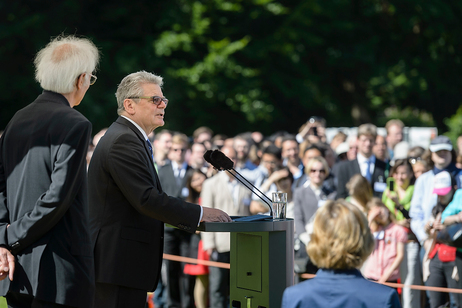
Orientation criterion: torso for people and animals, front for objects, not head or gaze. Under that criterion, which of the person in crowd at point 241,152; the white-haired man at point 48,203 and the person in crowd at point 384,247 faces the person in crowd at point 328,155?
the white-haired man

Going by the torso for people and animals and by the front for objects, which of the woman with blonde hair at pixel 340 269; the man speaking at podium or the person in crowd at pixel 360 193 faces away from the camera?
the woman with blonde hair

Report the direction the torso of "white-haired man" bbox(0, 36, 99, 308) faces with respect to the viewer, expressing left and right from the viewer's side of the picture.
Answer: facing away from the viewer and to the right of the viewer

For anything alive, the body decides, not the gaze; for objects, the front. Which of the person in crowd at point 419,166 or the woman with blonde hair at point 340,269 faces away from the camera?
the woman with blonde hair

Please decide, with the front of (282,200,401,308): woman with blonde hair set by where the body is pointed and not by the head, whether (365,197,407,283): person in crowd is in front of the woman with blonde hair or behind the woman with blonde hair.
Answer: in front

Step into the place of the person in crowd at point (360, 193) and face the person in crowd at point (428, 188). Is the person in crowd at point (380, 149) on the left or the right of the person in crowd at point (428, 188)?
left

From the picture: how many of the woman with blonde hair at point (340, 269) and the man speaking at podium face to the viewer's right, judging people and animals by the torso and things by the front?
1

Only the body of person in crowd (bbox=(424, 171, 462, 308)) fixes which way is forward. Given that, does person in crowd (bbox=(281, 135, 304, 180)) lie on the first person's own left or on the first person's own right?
on the first person's own right
